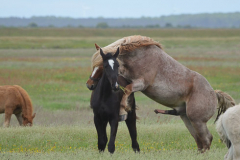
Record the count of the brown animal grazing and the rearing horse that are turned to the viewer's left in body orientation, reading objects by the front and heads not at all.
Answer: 1

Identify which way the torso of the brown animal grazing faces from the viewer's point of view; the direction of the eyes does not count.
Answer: to the viewer's right

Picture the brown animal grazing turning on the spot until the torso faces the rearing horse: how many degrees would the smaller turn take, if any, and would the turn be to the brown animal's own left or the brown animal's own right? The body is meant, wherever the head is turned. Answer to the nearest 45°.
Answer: approximately 45° to the brown animal's own right

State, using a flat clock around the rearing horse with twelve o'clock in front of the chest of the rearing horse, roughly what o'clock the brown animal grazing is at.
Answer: The brown animal grazing is roughly at 1 o'clock from the rearing horse.

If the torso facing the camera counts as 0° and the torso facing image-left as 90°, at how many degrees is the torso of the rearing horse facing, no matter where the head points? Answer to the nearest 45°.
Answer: approximately 90°

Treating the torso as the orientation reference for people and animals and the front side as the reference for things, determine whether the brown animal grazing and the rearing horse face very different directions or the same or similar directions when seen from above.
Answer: very different directions
